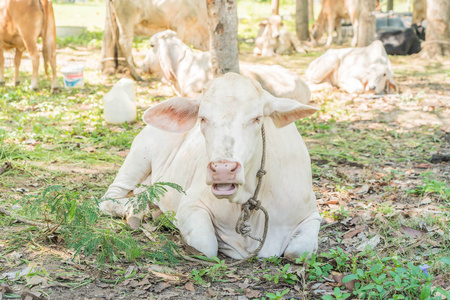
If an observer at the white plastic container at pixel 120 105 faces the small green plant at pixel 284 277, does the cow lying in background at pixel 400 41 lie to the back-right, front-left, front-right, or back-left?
back-left

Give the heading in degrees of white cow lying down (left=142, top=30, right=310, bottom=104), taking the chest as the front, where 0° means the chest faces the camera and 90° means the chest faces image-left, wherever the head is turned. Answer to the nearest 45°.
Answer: approximately 90°

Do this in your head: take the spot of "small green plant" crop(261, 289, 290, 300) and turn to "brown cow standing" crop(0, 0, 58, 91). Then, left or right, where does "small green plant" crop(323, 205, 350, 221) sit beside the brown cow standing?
right

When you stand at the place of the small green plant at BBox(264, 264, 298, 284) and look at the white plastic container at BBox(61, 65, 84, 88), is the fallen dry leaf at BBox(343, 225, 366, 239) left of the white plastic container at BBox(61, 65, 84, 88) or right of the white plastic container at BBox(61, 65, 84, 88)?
right

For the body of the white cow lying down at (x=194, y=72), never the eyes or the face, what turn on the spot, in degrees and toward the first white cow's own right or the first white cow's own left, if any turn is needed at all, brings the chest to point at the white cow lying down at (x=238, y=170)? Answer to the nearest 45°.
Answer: approximately 90° to the first white cow's own left

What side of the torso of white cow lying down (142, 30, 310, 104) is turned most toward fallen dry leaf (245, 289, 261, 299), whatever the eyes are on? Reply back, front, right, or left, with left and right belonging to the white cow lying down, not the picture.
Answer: left

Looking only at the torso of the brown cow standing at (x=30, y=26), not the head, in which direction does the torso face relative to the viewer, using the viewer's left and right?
facing away from the viewer and to the left of the viewer

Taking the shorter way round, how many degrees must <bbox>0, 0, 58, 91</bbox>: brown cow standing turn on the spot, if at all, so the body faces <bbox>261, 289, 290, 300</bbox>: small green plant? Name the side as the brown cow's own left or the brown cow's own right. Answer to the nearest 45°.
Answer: approximately 135° to the brown cow's own left

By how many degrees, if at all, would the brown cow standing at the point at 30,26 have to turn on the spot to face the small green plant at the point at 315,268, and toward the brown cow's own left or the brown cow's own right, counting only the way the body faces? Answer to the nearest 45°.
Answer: approximately 135° to the brown cow's own left

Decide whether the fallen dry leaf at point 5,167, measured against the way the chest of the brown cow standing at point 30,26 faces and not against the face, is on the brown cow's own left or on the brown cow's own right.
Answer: on the brown cow's own left

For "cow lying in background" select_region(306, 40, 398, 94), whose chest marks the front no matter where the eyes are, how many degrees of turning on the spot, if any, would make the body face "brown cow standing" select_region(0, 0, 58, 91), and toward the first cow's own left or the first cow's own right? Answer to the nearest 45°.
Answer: approximately 135° to the first cow's own right

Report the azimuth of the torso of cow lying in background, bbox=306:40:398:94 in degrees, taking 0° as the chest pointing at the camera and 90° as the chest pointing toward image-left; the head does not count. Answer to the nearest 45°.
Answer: approximately 315°

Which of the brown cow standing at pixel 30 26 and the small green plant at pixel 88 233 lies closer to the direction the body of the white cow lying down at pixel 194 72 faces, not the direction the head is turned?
the brown cow standing

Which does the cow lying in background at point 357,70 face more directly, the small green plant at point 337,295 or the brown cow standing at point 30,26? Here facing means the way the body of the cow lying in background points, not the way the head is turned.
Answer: the small green plant
